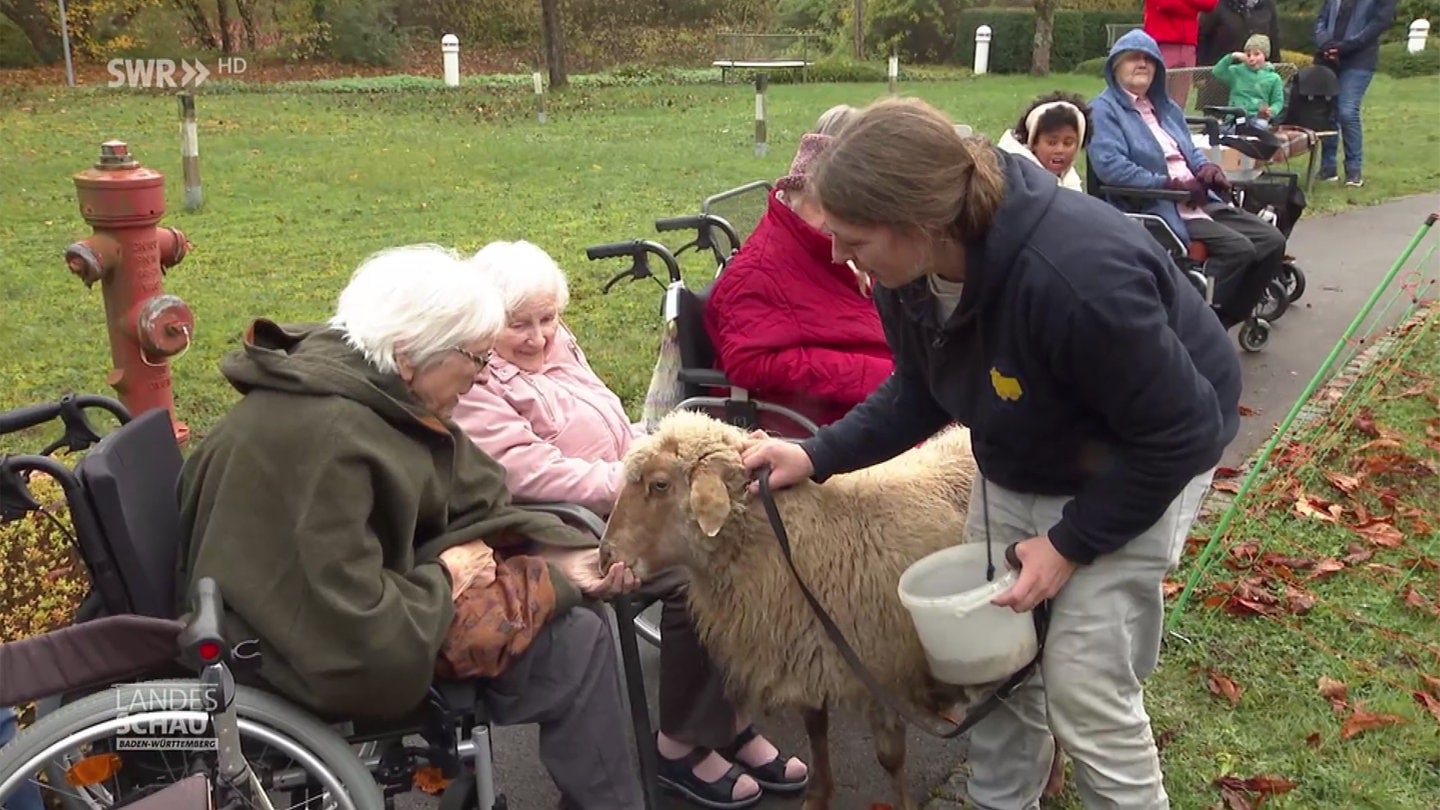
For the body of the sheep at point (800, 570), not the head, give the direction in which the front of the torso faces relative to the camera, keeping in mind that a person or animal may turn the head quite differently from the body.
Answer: to the viewer's left

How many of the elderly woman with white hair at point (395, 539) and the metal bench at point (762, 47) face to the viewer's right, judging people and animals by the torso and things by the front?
1

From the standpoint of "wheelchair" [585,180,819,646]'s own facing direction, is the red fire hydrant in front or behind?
behind

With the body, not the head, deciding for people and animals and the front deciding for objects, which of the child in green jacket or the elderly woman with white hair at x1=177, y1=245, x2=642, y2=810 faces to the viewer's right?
the elderly woman with white hair

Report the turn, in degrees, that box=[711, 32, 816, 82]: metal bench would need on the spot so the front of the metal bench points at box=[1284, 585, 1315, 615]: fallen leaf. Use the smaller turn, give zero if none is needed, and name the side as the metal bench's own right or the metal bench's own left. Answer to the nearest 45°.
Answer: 0° — it already faces it

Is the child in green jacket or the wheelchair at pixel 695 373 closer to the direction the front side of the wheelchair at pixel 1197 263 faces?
the wheelchair

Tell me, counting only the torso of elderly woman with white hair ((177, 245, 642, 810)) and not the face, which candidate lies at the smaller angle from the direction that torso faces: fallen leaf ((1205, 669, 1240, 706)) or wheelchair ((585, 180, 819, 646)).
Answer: the fallen leaf

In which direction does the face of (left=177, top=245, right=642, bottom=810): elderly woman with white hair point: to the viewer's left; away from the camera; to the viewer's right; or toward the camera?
to the viewer's right

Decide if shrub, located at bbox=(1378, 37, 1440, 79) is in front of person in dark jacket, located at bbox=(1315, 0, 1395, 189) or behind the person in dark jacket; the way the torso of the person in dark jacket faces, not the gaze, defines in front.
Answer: behind

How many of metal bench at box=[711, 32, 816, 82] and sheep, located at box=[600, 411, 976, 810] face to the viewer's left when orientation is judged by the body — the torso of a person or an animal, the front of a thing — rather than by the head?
1

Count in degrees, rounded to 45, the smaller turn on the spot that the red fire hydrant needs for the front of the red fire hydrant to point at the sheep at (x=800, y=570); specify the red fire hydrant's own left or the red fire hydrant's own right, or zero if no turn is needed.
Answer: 0° — it already faces it

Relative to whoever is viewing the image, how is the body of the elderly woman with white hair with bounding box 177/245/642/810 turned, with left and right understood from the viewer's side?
facing to the right of the viewer
